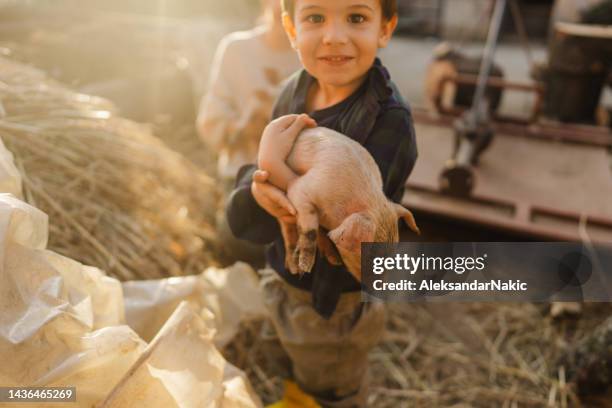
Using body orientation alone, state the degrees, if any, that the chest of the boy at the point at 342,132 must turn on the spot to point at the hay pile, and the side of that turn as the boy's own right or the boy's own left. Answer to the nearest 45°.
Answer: approximately 135° to the boy's own right

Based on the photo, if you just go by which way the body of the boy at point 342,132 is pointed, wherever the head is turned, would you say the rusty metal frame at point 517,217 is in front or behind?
behind

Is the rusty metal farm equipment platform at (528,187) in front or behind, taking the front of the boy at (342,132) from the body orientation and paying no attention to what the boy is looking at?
behind

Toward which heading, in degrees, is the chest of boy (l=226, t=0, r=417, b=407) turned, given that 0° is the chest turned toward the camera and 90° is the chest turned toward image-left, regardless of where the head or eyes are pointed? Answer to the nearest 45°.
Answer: approximately 0°
